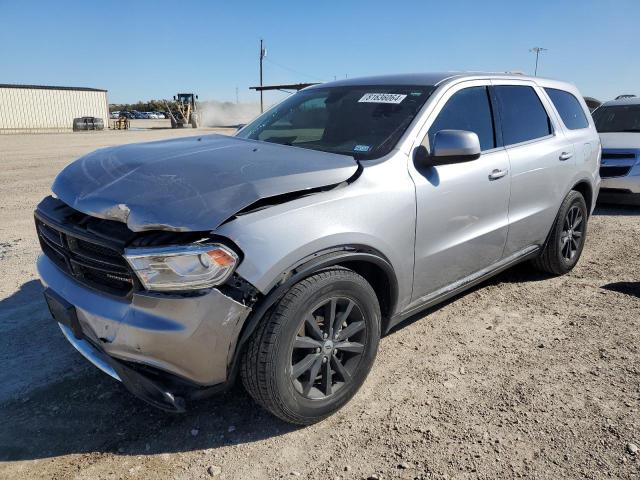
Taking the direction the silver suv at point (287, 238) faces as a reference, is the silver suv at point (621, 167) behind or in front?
behind

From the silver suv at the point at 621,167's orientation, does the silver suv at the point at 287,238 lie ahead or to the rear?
ahead

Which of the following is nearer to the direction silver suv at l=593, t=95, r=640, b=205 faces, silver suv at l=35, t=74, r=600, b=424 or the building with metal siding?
the silver suv

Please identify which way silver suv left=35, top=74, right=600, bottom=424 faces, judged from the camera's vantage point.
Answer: facing the viewer and to the left of the viewer

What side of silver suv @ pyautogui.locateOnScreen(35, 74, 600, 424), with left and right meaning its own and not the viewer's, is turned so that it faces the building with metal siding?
right

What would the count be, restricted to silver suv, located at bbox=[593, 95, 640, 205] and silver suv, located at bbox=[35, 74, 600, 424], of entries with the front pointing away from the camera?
0

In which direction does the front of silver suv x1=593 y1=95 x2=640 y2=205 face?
toward the camera

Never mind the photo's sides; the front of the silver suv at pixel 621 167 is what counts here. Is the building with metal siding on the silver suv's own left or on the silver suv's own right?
on the silver suv's own right

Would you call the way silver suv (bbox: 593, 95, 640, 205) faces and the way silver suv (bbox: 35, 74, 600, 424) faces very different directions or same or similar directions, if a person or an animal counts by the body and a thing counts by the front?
same or similar directions
